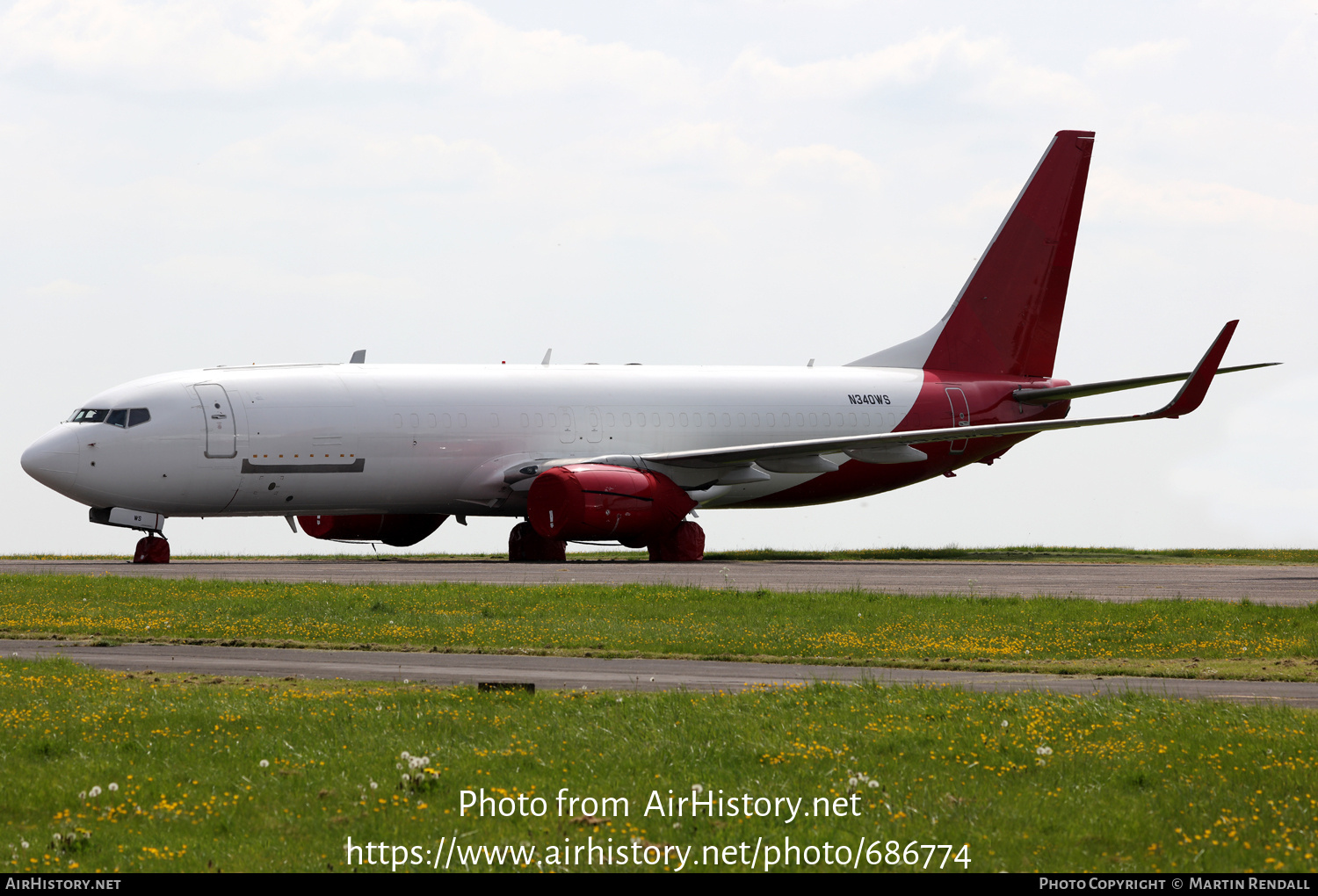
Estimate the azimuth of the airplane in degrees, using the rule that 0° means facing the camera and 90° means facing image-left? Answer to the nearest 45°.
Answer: approximately 45°
